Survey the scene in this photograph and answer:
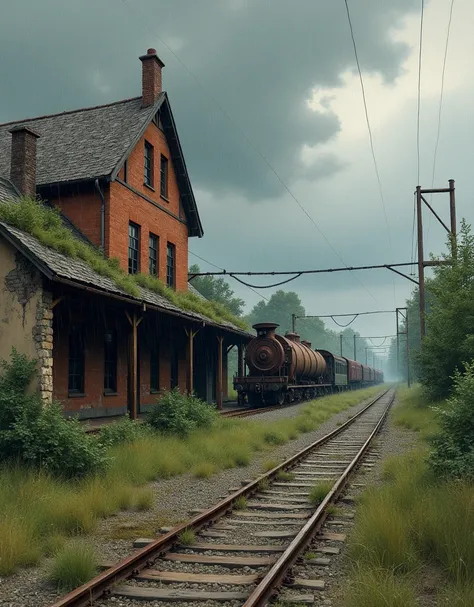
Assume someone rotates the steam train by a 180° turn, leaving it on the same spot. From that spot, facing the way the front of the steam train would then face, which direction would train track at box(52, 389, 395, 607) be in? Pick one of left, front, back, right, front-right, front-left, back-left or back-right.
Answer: back-right

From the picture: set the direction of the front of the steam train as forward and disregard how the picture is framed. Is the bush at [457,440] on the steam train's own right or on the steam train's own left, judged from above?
on the steam train's own left

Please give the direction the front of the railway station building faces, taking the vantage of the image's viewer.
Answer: facing the viewer and to the right of the viewer

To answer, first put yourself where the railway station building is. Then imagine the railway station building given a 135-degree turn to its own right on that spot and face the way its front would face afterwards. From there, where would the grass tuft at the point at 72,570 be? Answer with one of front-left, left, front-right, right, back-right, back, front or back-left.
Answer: left

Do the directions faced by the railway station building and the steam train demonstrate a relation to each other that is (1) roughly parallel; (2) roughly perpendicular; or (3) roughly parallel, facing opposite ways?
roughly perpendicular

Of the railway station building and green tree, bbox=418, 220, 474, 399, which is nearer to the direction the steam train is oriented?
the railway station building

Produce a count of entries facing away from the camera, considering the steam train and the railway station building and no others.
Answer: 0

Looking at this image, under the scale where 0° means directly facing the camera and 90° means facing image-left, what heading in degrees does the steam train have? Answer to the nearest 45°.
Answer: approximately 45°
